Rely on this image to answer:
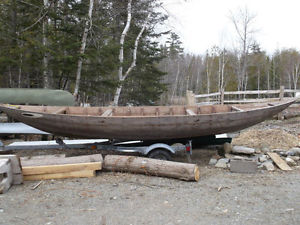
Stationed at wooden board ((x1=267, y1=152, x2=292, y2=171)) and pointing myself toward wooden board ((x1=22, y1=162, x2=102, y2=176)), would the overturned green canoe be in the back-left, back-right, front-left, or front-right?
front-right

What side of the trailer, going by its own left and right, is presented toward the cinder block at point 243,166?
back

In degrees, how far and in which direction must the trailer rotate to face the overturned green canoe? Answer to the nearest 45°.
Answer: approximately 45° to its right

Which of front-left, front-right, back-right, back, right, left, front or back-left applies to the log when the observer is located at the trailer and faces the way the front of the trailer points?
left

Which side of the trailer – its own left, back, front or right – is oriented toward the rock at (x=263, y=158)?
back

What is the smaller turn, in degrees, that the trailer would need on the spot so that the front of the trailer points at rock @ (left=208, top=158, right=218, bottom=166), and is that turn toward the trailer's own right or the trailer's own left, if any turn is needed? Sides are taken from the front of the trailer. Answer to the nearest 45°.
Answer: approximately 180°

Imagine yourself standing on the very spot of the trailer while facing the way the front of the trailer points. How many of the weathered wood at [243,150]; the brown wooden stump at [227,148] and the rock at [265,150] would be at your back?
3

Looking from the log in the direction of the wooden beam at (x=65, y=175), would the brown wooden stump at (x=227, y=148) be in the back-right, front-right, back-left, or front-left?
back-right

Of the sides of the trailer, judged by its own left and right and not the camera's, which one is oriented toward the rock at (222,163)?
back

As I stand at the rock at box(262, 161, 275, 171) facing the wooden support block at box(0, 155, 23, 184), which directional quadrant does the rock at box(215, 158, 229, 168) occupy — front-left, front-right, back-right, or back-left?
front-right

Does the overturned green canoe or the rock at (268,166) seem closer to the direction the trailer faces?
the overturned green canoe

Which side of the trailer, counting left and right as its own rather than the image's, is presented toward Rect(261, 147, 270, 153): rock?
back

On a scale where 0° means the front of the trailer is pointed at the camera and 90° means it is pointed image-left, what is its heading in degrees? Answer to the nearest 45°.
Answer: approximately 90°

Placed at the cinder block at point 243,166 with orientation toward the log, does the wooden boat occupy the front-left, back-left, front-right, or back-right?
front-right

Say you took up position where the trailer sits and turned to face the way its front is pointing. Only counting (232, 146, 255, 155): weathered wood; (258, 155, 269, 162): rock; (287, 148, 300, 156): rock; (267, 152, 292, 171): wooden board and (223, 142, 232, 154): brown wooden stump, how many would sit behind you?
5

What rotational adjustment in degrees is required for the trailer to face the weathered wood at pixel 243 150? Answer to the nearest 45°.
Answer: approximately 180°
